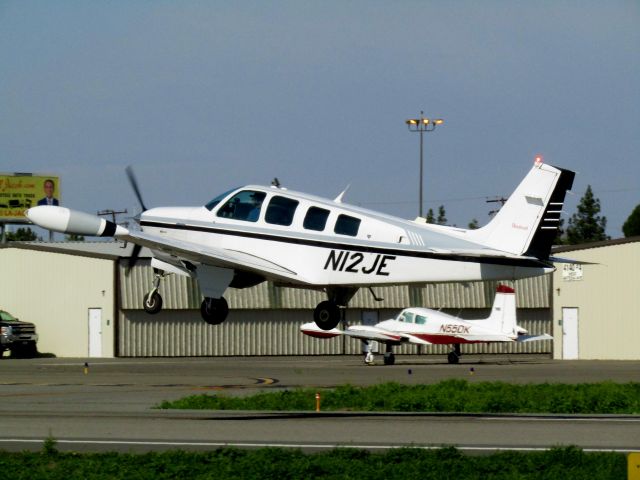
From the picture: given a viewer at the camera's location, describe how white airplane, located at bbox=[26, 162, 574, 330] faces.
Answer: facing away from the viewer and to the left of the viewer
